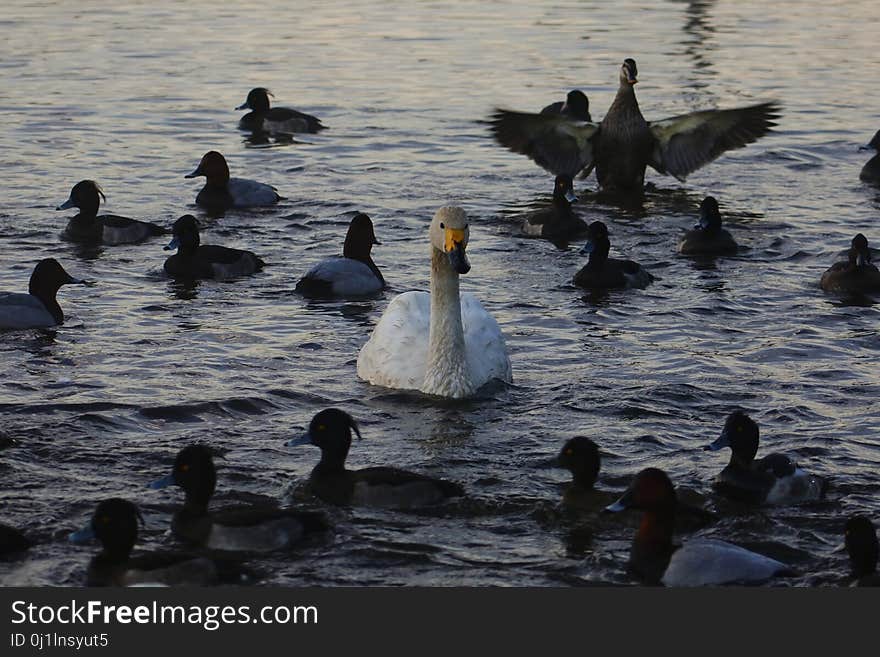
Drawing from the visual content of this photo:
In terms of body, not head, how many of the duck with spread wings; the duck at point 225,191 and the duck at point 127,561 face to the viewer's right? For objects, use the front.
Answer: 0

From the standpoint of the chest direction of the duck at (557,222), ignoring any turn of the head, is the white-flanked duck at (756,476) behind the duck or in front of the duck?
in front

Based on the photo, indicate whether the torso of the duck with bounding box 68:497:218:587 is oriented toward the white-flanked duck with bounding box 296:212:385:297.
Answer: no

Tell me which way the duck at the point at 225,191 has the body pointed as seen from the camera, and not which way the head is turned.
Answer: to the viewer's left

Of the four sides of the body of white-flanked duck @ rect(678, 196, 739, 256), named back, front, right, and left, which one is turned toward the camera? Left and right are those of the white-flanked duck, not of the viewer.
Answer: front

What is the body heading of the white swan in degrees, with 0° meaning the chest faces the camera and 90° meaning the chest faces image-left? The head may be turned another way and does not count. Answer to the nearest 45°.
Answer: approximately 0°

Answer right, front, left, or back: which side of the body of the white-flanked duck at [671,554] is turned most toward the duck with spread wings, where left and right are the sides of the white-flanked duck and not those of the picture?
right

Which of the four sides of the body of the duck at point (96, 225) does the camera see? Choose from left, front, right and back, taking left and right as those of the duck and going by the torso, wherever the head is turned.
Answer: left

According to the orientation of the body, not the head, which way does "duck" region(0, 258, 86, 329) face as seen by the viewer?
to the viewer's right

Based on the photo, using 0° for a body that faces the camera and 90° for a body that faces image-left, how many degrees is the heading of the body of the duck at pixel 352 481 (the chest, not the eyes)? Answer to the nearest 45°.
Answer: approximately 90°

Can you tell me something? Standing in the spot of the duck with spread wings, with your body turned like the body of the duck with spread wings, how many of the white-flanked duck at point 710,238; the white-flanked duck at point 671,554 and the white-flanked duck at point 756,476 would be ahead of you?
3

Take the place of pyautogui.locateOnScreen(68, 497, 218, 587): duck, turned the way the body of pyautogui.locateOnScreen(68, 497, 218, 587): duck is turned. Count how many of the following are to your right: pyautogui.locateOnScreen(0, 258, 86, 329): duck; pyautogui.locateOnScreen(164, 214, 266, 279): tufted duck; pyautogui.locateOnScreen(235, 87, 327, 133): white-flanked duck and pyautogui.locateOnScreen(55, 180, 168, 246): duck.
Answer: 4

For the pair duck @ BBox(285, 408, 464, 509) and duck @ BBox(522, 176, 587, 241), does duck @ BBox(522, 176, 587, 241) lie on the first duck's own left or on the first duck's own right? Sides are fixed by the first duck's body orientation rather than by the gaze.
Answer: on the first duck's own right

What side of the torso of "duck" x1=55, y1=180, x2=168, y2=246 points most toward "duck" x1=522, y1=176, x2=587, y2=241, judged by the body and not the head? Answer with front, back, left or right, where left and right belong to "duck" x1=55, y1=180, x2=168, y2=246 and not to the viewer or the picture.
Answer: back

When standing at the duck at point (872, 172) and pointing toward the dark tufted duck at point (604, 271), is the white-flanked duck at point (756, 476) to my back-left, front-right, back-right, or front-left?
front-left

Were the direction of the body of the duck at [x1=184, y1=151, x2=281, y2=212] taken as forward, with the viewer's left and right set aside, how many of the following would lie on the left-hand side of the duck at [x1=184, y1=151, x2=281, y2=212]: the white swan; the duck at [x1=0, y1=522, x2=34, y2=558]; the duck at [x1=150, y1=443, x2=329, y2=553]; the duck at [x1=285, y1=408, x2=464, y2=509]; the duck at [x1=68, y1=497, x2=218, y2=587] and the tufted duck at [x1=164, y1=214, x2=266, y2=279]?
6

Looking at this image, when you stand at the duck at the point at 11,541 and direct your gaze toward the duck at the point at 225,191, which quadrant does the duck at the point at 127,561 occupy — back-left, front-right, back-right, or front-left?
back-right

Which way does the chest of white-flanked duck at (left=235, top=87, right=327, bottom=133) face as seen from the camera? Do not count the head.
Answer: to the viewer's left

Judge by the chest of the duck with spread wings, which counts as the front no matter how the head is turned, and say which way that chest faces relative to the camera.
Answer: toward the camera

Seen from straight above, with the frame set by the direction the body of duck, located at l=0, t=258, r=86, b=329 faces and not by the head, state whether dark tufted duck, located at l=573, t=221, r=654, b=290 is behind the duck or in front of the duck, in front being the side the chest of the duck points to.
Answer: in front
